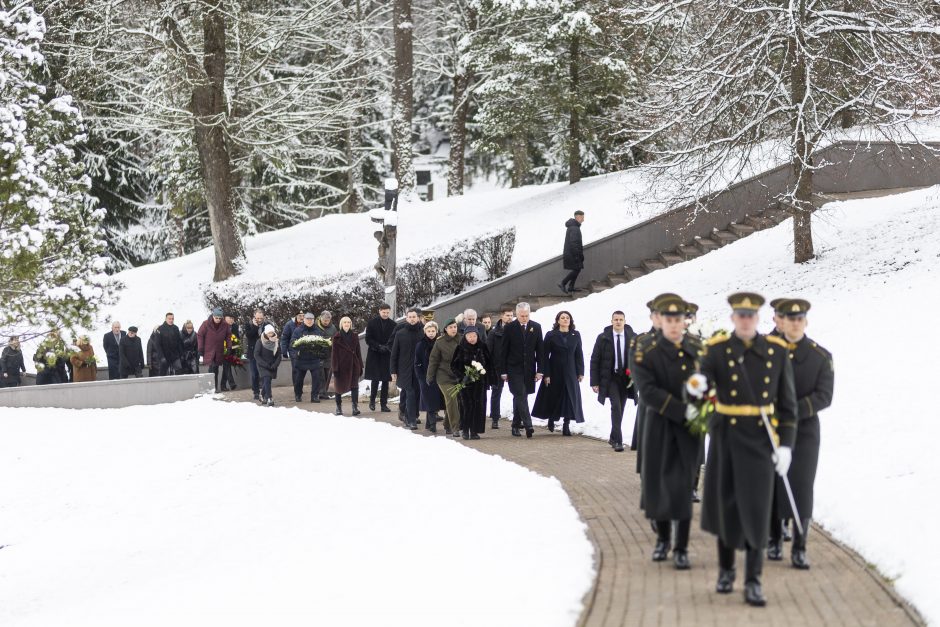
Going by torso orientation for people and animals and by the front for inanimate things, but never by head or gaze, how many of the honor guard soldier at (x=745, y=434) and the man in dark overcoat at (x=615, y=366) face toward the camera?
2

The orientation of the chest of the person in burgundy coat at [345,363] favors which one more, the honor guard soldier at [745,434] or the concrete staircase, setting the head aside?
the honor guard soldier

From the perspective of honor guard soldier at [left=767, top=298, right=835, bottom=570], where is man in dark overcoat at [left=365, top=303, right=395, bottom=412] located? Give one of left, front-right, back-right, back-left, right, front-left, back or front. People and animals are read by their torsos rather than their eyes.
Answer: back-right

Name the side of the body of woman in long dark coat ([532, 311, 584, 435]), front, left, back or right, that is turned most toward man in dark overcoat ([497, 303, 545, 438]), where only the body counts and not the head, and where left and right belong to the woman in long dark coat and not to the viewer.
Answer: right

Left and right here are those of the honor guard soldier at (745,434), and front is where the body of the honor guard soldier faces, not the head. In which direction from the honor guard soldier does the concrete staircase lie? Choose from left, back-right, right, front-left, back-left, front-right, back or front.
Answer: back

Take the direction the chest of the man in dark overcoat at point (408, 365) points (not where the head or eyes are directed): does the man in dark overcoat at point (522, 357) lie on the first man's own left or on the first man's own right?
on the first man's own left
